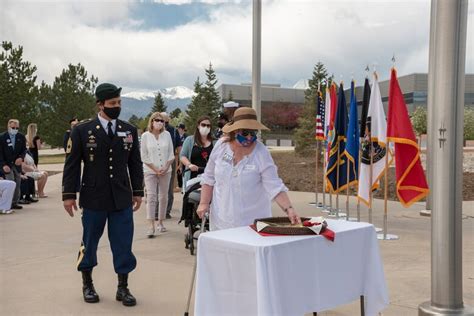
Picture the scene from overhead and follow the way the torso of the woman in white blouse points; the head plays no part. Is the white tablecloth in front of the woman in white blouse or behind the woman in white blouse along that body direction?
in front

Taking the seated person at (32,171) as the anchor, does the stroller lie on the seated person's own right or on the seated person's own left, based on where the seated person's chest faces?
on the seated person's own right

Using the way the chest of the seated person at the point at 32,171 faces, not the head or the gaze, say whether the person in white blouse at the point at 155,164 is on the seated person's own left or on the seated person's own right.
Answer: on the seated person's own right

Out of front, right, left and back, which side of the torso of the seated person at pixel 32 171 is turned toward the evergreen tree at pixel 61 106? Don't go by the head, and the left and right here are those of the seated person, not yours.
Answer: left

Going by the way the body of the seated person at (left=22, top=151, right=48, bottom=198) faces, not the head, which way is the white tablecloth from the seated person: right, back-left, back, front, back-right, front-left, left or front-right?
right

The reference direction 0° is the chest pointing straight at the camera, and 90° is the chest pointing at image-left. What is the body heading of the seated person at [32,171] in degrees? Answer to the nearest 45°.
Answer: approximately 270°

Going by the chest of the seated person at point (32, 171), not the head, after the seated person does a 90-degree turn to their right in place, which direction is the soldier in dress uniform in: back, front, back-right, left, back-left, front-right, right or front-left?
front

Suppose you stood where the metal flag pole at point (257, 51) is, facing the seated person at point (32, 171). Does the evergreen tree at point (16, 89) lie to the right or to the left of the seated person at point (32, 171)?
right

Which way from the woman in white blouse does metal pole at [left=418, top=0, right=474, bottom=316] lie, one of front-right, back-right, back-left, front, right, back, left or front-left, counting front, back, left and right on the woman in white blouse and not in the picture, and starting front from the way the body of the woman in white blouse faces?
left
